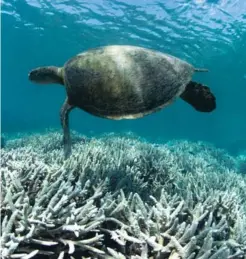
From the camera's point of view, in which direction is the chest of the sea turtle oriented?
to the viewer's left
